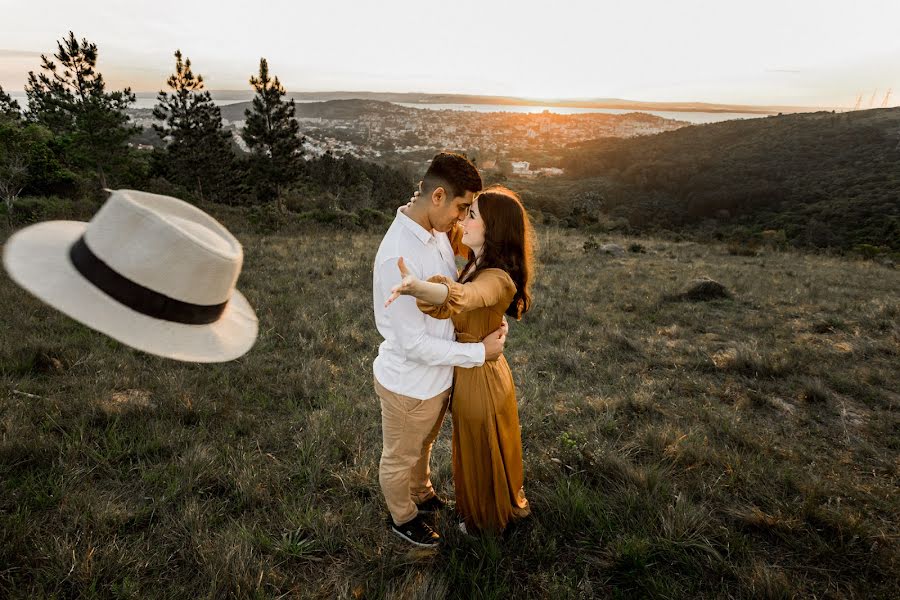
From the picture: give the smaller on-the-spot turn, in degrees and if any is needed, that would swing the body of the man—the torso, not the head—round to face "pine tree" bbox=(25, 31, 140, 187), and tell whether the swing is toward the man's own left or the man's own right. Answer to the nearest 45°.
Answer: approximately 135° to the man's own left

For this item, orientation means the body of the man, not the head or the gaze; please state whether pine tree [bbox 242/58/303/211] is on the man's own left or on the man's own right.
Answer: on the man's own left

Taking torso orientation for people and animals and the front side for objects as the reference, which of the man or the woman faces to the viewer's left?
the woman

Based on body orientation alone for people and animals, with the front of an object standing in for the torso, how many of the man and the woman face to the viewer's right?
1

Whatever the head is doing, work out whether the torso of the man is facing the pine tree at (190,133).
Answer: no

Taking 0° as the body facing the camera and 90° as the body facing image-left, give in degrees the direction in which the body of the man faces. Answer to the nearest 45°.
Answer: approximately 270°

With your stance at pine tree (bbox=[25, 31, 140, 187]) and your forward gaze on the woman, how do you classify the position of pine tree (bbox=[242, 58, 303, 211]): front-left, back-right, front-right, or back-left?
front-left

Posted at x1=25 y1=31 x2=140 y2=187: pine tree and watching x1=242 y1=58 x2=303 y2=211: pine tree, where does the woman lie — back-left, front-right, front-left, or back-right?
front-right

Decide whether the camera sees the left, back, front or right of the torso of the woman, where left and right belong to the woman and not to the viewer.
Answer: left

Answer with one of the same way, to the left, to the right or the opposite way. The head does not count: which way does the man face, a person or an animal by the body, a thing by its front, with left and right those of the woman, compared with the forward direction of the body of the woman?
the opposite way

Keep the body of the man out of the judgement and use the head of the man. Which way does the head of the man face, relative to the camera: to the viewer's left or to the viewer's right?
to the viewer's right
